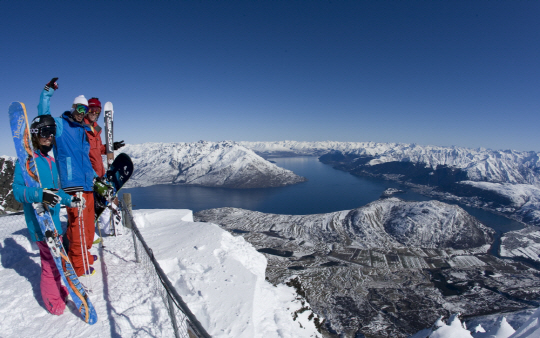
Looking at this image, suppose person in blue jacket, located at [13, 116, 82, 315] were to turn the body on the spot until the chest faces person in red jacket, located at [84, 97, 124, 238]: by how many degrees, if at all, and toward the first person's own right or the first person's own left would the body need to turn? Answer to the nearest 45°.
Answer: approximately 90° to the first person's own left

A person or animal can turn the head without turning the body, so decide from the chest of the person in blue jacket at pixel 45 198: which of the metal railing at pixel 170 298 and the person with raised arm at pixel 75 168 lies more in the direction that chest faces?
the metal railing

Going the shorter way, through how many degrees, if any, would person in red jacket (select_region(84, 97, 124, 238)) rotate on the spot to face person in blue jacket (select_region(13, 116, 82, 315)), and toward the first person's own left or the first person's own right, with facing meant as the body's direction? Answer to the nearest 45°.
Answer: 0° — they already face them

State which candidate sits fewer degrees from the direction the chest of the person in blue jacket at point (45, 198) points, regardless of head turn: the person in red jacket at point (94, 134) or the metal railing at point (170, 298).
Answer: the metal railing

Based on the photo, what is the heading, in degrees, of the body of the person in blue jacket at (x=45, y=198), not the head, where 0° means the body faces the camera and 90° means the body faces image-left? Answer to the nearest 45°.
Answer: approximately 315°
